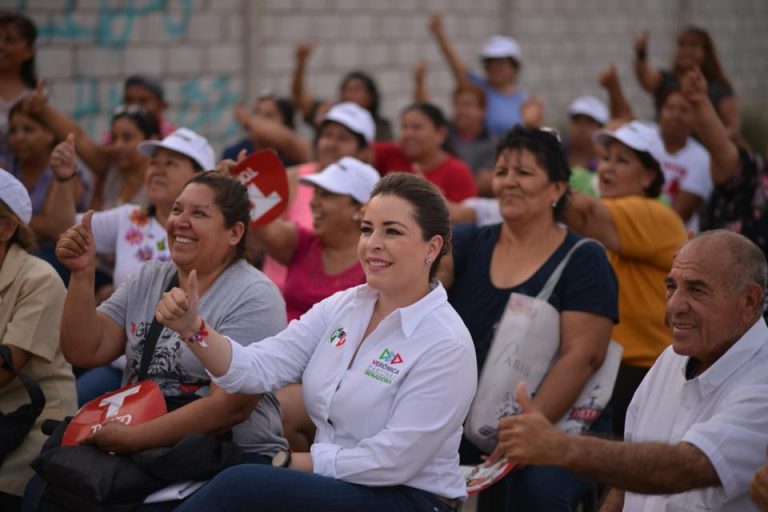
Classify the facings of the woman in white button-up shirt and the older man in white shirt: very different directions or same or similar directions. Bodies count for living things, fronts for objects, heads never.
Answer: same or similar directions

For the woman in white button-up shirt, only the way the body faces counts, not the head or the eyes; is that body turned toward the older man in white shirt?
no

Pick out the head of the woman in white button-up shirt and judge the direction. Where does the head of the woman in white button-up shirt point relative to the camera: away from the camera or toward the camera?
toward the camera

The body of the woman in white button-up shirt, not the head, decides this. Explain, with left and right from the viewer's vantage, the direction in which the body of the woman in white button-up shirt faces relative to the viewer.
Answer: facing the viewer and to the left of the viewer

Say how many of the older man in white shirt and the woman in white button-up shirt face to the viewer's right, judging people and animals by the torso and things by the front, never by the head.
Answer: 0
